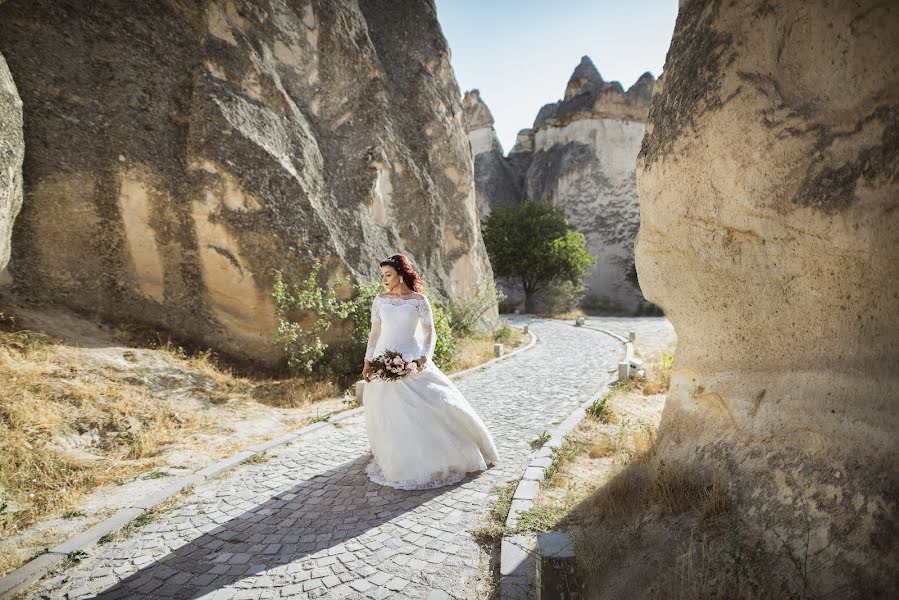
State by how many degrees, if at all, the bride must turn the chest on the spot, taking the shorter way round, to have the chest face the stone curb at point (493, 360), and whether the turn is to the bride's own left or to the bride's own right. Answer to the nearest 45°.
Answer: approximately 180°

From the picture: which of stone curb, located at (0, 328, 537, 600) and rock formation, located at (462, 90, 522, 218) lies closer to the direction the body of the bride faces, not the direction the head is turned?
the stone curb

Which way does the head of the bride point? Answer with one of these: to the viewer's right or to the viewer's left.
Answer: to the viewer's left

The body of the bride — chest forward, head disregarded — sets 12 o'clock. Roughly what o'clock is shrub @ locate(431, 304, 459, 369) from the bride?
The shrub is roughly at 6 o'clock from the bride.

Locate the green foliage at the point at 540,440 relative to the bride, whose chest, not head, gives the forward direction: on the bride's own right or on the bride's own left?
on the bride's own left

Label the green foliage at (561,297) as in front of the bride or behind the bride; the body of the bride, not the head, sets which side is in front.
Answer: behind

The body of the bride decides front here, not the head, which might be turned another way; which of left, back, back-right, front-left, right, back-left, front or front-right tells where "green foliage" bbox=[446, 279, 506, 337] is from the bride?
back

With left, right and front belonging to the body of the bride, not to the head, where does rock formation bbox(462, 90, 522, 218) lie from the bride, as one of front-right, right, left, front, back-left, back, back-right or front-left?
back

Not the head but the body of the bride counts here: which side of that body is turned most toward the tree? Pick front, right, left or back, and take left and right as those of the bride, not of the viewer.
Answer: back

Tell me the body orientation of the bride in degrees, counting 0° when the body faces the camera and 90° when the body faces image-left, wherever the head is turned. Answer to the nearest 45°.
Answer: approximately 0°
